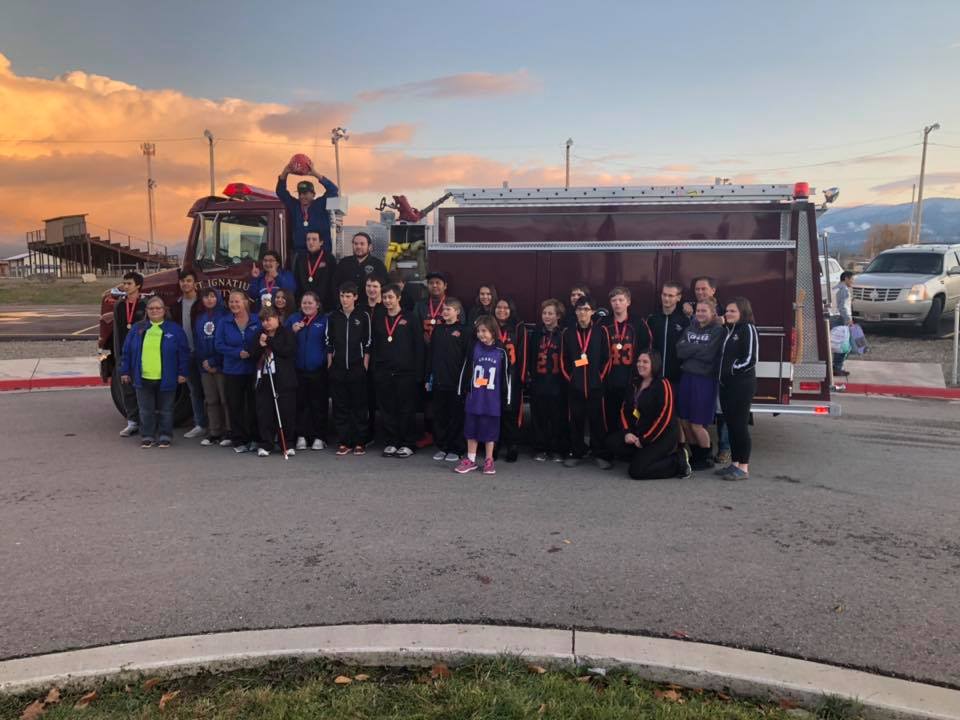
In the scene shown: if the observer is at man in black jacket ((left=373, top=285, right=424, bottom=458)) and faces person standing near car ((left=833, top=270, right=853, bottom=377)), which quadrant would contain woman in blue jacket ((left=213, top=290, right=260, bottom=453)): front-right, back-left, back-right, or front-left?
back-left

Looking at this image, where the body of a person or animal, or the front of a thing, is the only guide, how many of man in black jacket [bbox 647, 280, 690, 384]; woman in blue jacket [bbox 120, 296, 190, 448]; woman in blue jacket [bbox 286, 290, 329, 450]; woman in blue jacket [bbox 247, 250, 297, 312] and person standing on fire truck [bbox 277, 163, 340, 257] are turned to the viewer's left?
0

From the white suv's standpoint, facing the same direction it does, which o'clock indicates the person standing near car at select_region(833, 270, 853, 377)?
The person standing near car is roughly at 11 o'clock from the white suv.

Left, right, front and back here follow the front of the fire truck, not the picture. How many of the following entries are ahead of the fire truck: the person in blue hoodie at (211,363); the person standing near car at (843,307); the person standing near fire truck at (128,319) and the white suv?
2

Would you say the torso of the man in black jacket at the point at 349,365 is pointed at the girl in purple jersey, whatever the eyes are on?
no

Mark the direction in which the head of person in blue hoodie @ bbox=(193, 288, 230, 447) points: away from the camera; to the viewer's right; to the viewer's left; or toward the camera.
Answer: toward the camera

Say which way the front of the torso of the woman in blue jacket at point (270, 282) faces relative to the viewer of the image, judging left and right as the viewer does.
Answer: facing the viewer

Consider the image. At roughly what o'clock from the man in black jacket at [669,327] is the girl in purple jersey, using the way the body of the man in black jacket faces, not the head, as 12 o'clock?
The girl in purple jersey is roughly at 2 o'clock from the man in black jacket.

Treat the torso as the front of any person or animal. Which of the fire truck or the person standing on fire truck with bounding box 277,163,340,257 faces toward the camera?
the person standing on fire truck

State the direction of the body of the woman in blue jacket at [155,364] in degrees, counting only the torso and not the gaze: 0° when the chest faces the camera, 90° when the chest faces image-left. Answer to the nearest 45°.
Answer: approximately 0°

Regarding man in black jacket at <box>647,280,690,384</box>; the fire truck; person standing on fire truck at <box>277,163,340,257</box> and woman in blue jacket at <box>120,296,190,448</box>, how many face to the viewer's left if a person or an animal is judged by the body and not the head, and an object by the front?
1

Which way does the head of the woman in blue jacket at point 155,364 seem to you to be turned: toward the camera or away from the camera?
toward the camera

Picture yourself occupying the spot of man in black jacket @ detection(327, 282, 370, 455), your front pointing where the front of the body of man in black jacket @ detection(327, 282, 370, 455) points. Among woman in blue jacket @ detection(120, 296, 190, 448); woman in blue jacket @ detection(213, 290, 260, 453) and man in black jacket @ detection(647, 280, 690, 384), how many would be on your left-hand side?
1

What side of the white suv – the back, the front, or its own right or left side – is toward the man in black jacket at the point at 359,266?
front

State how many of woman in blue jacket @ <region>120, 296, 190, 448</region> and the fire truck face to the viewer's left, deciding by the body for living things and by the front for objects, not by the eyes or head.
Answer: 1

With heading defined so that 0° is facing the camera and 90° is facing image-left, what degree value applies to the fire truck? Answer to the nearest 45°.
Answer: approximately 90°

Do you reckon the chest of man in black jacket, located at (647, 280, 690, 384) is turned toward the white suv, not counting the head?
no

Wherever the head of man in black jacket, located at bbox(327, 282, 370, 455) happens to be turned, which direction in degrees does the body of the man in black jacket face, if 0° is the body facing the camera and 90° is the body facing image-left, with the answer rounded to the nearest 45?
approximately 0°

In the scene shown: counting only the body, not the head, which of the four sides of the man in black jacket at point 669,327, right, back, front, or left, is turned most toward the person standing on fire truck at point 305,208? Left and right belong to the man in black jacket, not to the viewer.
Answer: right

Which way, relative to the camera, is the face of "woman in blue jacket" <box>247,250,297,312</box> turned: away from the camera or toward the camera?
toward the camera

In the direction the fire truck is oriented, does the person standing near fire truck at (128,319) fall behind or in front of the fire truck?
in front

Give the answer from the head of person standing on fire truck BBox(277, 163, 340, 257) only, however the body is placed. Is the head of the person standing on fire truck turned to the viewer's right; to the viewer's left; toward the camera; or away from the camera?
toward the camera

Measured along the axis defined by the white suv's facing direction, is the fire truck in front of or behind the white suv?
in front

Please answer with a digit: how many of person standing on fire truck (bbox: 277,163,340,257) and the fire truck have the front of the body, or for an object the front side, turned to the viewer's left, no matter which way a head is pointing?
1
